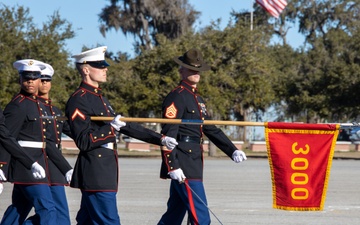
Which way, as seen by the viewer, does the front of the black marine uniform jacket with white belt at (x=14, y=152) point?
to the viewer's right

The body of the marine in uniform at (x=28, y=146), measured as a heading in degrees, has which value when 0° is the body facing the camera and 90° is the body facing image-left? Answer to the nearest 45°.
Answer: approximately 315°

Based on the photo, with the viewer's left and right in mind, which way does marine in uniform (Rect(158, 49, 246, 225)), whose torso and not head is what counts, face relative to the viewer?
facing the viewer and to the right of the viewer

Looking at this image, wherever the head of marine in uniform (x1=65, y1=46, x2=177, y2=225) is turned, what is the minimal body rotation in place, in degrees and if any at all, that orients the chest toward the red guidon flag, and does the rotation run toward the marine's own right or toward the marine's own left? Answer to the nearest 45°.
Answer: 0° — they already face it

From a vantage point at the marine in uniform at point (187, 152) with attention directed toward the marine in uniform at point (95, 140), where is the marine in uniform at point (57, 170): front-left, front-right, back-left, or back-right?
front-right

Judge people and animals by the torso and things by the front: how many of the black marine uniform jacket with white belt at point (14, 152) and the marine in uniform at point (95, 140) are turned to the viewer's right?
2

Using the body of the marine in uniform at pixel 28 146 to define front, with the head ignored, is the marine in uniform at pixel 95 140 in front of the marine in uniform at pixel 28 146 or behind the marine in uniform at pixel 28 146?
in front

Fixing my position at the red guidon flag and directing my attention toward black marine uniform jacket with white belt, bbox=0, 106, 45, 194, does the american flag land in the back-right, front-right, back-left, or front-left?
back-right
